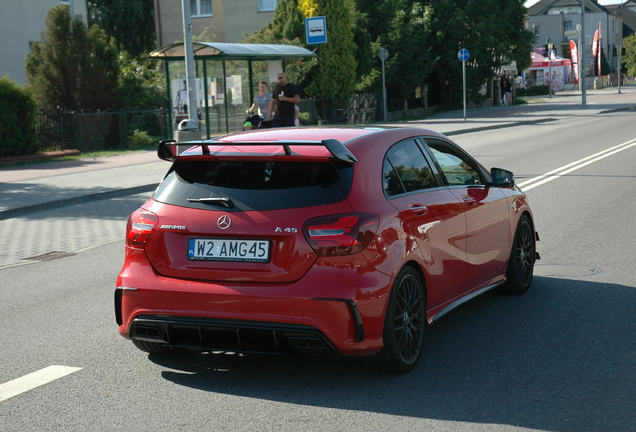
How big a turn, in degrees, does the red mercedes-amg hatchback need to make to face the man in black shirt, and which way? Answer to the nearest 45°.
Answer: approximately 45° to its left

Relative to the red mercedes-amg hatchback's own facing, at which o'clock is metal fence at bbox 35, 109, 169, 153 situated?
The metal fence is roughly at 10 o'clock from the red mercedes-amg hatchback.

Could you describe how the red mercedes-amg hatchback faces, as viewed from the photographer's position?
facing away from the viewer and to the right of the viewer

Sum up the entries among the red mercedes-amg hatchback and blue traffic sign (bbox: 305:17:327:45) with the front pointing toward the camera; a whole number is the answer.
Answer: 1

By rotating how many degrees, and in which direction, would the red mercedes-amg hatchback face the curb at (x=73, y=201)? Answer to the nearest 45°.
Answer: approximately 45° to its left

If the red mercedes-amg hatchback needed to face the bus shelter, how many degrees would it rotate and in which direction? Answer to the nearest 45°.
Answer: approximately 45° to its left

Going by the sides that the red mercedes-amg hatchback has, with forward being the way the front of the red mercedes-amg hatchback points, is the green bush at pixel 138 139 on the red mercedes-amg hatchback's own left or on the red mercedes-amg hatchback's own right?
on the red mercedes-amg hatchback's own left

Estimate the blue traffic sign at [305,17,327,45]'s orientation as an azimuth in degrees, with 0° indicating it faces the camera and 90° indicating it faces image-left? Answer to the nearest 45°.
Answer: approximately 0°

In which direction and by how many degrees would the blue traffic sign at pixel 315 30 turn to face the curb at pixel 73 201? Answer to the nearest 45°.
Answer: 0° — it already faces it
